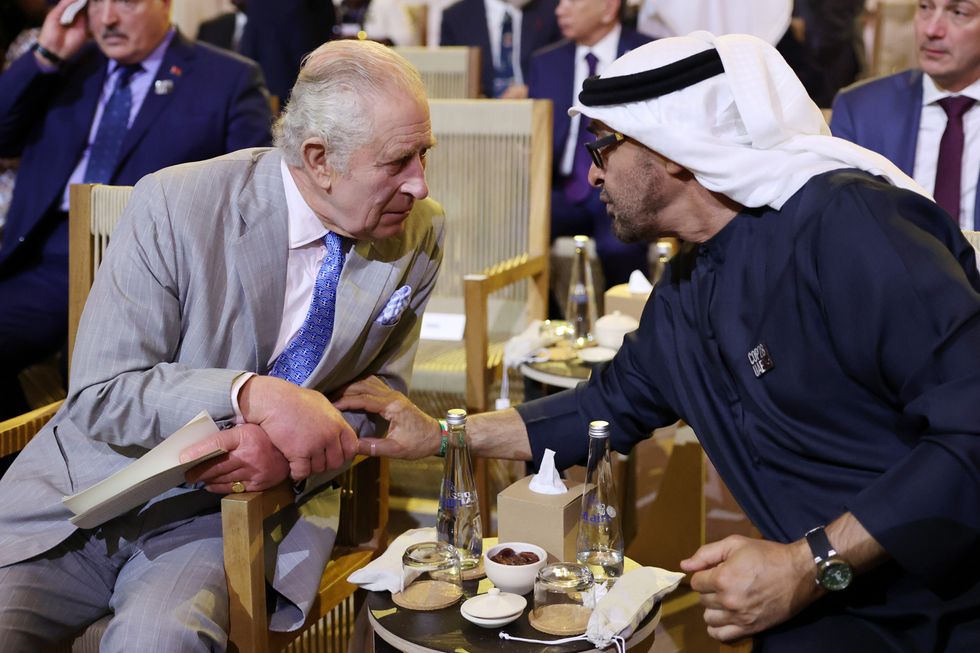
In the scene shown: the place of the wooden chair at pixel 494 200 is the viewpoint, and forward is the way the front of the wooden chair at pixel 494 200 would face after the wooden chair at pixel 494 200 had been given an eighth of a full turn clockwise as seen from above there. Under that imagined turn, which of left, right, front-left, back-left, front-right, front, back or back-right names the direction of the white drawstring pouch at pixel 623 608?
left

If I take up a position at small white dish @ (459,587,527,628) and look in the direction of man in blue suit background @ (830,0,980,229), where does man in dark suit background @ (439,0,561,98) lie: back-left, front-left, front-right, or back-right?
front-left

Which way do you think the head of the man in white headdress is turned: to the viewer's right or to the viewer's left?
to the viewer's left

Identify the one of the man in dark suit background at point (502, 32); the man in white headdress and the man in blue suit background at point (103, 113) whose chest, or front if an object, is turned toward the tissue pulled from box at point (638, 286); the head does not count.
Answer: the man in dark suit background

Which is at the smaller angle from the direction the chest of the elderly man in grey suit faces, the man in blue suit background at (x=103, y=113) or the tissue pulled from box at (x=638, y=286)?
the tissue pulled from box

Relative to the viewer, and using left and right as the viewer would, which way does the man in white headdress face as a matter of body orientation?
facing the viewer and to the left of the viewer

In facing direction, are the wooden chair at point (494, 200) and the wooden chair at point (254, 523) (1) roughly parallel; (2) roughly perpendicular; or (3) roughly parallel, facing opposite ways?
roughly parallel

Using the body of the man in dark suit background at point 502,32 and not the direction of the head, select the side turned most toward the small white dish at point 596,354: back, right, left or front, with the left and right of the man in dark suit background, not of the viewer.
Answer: front

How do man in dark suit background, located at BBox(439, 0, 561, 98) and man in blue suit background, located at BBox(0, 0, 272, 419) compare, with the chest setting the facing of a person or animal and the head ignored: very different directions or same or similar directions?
same or similar directions

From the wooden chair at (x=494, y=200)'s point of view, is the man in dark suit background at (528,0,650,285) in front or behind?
behind

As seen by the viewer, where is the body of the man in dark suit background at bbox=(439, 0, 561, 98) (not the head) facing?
toward the camera

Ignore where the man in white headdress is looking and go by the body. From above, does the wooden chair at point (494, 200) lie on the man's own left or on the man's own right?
on the man's own right

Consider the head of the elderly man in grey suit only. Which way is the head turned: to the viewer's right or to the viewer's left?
to the viewer's right

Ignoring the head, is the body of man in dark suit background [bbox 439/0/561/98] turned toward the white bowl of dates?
yes
